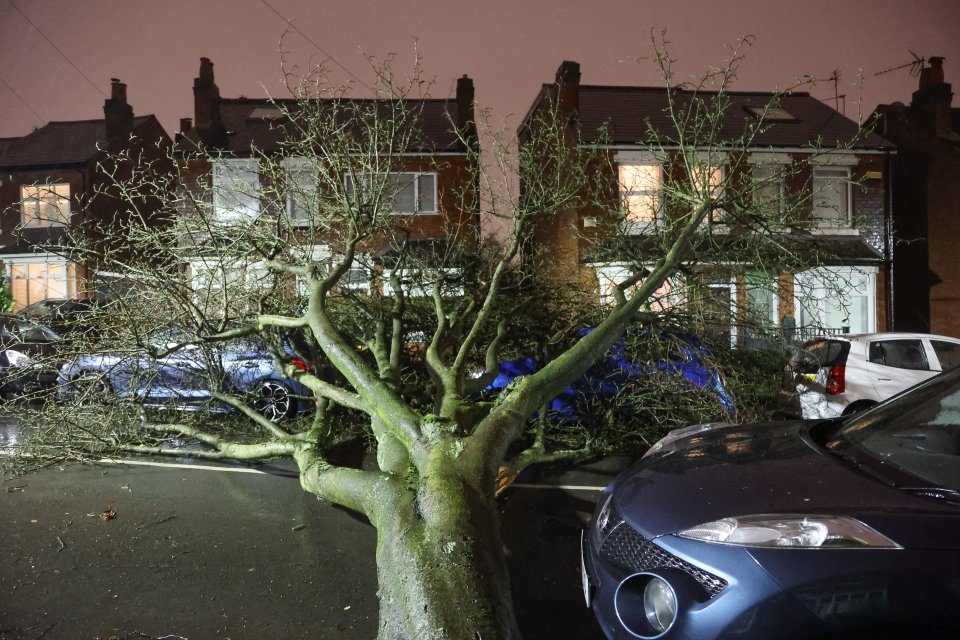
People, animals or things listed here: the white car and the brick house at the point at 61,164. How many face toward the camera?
1

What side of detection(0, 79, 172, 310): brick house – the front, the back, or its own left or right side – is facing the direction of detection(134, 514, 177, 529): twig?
front

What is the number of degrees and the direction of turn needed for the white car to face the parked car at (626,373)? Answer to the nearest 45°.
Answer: approximately 180°

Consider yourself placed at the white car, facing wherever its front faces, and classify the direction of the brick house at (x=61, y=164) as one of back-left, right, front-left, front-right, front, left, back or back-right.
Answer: back-left

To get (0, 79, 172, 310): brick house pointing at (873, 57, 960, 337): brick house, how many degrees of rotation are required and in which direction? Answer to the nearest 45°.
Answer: approximately 45° to its left

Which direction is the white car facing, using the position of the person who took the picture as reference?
facing away from the viewer and to the right of the viewer

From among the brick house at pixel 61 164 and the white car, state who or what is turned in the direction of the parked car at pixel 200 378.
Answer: the brick house

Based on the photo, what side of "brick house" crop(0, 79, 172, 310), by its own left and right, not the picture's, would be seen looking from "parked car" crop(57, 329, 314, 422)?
front

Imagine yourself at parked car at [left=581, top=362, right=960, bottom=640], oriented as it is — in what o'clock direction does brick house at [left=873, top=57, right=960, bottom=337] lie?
The brick house is roughly at 5 o'clock from the parked car.

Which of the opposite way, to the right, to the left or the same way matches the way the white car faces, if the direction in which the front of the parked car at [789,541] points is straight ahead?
the opposite way

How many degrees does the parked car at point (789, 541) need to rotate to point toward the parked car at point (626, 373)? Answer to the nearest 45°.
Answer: approximately 135° to its right

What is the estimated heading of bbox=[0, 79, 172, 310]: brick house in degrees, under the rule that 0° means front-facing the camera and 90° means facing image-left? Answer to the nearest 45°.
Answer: approximately 0°
